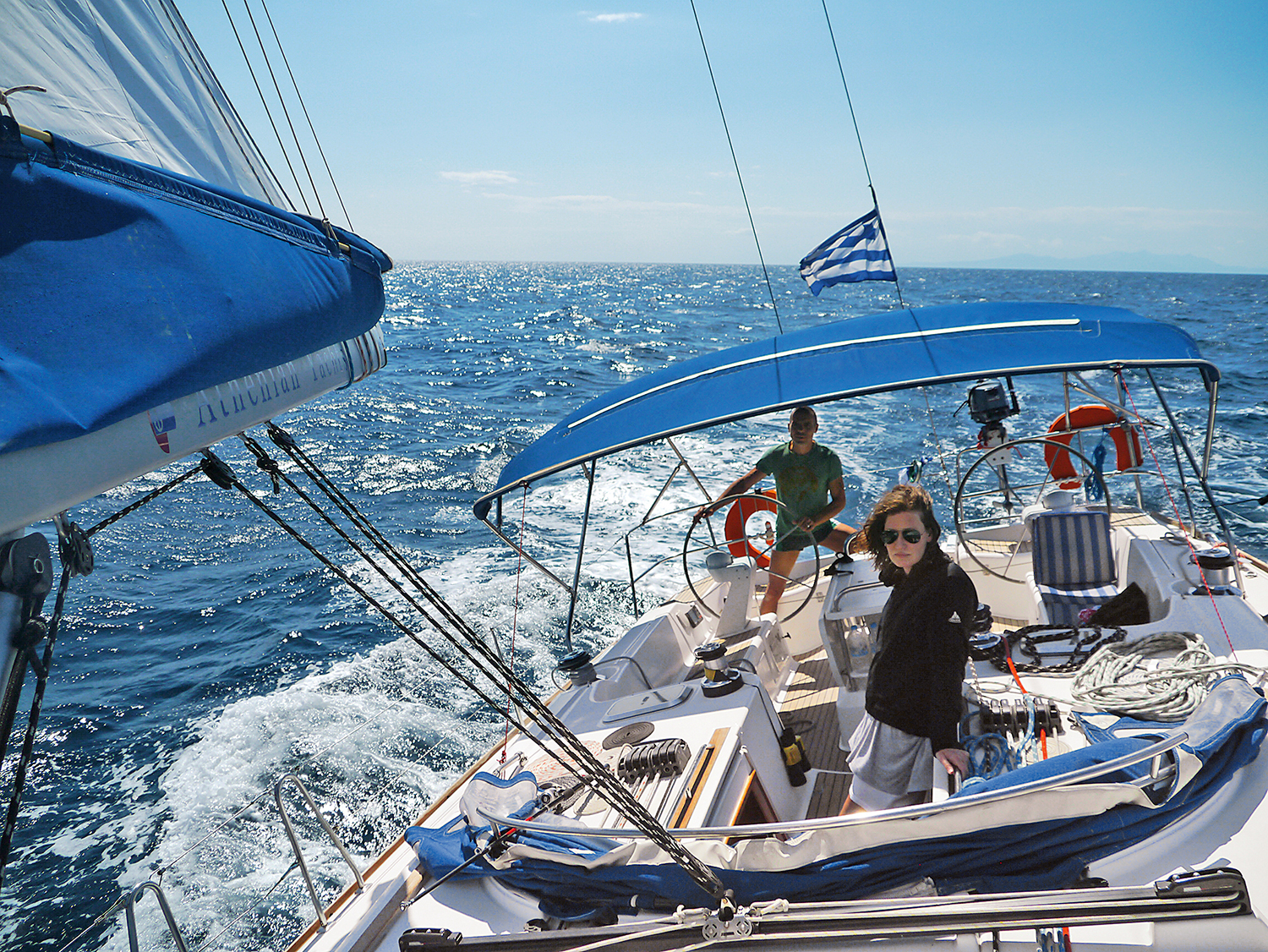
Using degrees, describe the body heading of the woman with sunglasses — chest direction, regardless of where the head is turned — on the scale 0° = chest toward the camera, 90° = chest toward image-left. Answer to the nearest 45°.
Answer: approximately 45°

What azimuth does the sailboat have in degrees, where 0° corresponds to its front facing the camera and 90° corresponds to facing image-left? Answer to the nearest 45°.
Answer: approximately 0°

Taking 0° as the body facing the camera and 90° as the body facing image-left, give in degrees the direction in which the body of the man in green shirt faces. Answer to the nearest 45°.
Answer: approximately 0°

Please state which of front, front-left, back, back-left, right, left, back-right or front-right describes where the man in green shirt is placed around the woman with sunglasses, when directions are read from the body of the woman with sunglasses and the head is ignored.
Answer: back-right

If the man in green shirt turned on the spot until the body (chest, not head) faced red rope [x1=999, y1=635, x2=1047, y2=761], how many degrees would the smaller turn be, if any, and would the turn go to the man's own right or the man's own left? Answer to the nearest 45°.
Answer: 0° — they already face it
